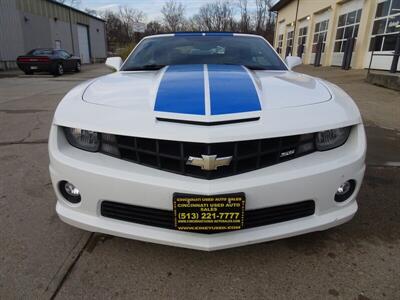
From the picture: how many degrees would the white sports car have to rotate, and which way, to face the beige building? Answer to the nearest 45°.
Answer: approximately 135° to its left

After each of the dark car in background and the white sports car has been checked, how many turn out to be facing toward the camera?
1

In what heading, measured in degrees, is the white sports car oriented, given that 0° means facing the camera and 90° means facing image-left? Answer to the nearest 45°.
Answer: approximately 0°

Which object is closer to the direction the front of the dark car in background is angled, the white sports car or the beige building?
the beige building

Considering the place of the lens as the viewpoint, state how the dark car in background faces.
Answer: facing away from the viewer and to the right of the viewer

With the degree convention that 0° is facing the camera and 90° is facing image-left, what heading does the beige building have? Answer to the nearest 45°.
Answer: approximately 45°

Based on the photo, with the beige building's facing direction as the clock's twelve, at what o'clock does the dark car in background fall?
The dark car in background is roughly at 1 o'clock from the beige building.

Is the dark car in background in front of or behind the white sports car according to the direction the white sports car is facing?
behind

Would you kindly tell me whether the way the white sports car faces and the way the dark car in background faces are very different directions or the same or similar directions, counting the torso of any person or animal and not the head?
very different directions
